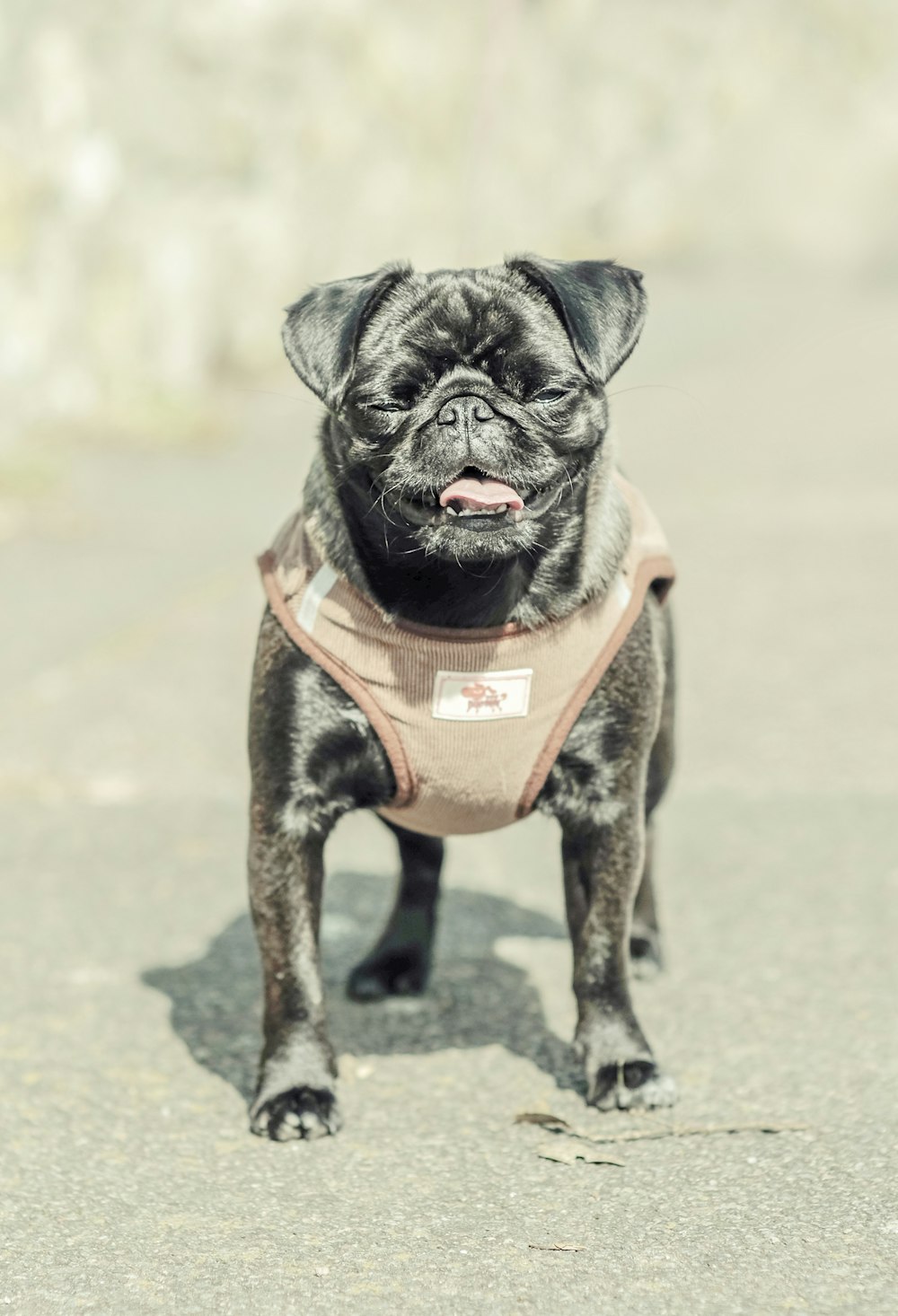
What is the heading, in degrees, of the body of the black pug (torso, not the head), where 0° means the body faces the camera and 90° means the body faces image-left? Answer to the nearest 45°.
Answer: approximately 0°
